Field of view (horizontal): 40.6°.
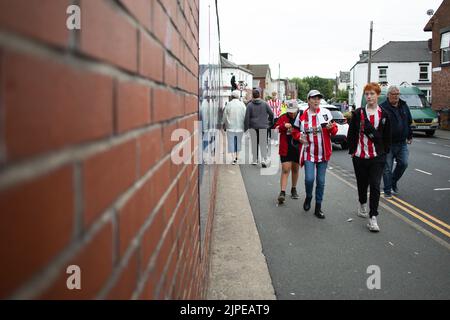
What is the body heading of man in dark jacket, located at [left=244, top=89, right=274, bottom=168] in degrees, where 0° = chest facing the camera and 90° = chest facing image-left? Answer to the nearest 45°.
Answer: approximately 180°

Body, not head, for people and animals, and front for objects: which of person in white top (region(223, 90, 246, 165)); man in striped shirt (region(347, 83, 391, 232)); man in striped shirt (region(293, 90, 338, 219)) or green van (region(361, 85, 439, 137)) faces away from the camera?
the person in white top

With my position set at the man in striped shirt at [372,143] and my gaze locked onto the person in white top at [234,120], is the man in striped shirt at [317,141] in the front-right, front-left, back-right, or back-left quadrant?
front-left

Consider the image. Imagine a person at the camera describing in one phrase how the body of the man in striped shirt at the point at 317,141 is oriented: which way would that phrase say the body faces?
toward the camera

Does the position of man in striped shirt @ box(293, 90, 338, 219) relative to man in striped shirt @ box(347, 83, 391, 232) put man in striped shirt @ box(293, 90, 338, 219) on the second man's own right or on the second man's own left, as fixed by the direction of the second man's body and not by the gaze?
on the second man's own right

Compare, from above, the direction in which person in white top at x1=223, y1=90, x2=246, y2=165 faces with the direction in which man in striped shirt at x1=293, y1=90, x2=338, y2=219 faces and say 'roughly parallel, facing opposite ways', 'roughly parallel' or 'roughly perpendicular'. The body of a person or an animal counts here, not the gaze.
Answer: roughly parallel, facing opposite ways

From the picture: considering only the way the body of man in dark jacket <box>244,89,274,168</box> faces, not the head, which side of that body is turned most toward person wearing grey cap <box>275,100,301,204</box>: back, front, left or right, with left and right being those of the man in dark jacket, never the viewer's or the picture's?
back

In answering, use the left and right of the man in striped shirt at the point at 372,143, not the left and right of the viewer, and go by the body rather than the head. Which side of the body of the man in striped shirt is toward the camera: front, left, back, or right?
front

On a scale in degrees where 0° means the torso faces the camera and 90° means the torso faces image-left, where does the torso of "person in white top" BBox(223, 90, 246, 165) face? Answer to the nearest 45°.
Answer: approximately 180°

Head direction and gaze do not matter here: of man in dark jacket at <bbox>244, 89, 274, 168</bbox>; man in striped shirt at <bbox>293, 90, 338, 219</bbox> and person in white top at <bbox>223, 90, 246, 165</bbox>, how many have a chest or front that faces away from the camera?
2

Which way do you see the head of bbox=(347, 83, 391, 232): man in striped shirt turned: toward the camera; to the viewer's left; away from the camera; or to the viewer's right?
toward the camera

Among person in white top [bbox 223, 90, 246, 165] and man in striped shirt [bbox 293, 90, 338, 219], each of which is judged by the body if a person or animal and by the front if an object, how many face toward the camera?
1

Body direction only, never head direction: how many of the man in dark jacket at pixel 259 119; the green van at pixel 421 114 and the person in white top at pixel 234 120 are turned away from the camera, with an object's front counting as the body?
2

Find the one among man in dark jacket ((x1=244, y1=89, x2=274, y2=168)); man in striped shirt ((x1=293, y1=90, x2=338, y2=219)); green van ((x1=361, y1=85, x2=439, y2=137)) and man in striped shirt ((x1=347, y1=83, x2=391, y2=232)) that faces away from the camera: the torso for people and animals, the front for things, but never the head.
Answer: the man in dark jacket

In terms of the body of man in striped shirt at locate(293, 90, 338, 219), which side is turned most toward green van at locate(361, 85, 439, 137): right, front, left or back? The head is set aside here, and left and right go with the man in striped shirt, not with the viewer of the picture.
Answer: back

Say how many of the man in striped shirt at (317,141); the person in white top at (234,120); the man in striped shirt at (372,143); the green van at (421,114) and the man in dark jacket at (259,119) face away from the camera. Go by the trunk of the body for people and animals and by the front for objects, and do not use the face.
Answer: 2

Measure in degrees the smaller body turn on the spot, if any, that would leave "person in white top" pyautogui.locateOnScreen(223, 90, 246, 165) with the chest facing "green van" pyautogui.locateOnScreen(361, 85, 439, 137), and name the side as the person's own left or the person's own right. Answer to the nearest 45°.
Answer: approximately 45° to the person's own right
